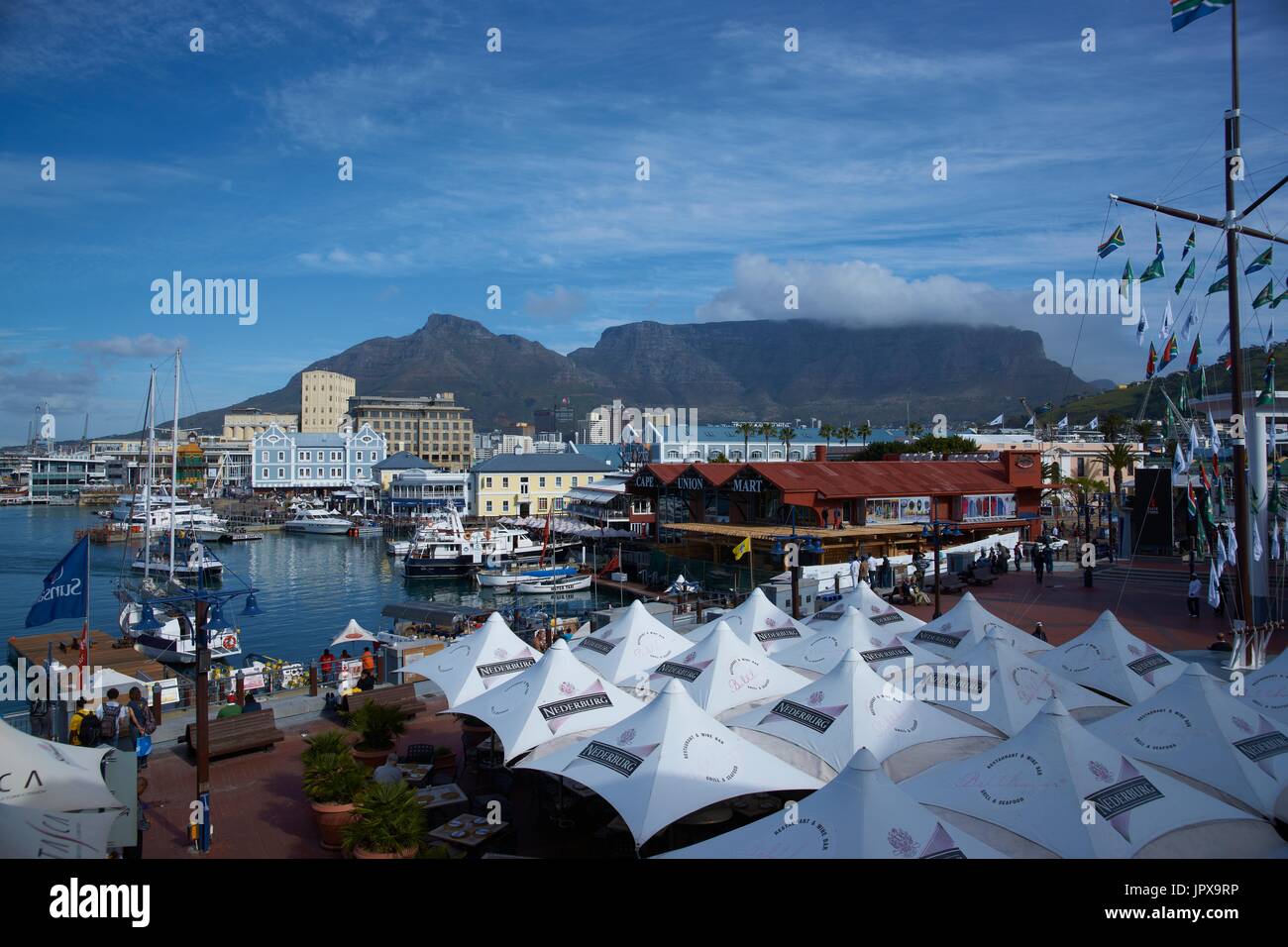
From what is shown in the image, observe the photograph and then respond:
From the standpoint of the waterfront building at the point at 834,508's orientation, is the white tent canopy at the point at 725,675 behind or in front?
in front

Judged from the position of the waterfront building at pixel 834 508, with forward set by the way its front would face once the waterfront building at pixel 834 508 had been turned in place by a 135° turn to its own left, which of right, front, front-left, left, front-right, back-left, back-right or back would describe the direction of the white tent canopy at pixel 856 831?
right

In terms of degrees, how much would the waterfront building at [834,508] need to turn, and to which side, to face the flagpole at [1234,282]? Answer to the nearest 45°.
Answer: approximately 45° to its left

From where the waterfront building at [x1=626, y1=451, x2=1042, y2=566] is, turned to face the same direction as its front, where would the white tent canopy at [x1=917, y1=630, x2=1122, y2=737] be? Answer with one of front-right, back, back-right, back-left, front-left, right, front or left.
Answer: front-left

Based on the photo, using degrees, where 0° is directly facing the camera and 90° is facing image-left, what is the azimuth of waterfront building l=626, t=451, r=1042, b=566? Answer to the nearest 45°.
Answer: approximately 45°

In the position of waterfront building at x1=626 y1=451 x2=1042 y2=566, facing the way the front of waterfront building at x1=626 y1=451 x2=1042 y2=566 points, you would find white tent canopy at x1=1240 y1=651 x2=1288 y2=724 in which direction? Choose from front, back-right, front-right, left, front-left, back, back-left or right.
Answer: front-left
